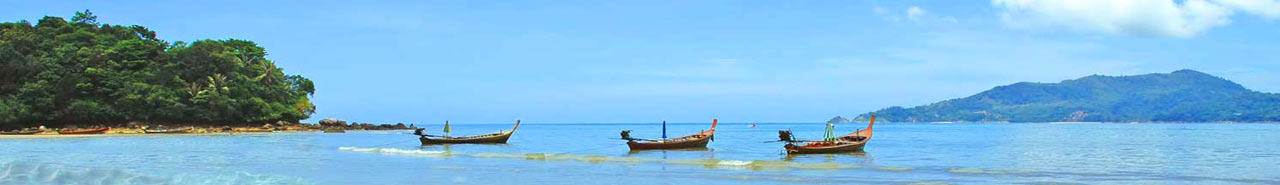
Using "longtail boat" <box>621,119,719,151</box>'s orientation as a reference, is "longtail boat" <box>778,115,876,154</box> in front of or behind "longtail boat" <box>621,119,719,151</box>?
in front

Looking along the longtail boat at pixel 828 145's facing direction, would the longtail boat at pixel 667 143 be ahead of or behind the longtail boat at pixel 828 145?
behind

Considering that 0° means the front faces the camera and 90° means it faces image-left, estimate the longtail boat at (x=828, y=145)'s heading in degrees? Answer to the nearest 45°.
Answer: approximately 270°

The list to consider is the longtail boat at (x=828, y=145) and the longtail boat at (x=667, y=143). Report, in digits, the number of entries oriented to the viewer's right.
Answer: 2

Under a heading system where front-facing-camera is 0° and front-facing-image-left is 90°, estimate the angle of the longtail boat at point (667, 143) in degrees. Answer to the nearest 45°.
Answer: approximately 270°
